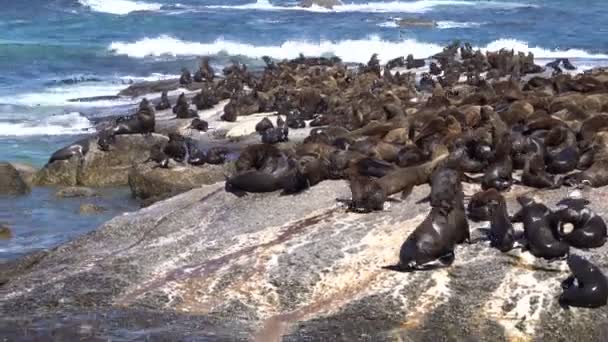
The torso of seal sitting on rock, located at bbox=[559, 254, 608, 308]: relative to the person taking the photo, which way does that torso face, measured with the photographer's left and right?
facing to the left of the viewer

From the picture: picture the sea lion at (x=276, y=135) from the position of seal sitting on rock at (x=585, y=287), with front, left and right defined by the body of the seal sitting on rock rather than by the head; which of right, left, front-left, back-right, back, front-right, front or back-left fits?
front-right

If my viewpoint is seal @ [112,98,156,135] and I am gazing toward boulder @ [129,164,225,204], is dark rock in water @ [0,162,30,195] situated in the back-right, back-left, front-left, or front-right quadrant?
front-right
